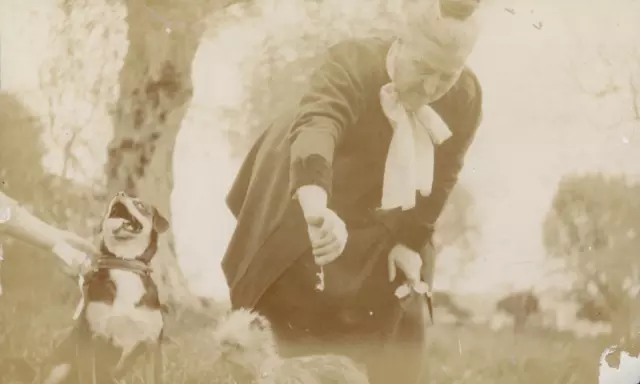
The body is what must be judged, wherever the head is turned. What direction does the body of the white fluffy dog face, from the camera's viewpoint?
to the viewer's left

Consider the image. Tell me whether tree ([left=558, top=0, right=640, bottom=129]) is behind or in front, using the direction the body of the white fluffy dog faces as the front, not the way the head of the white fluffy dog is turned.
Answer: behind
